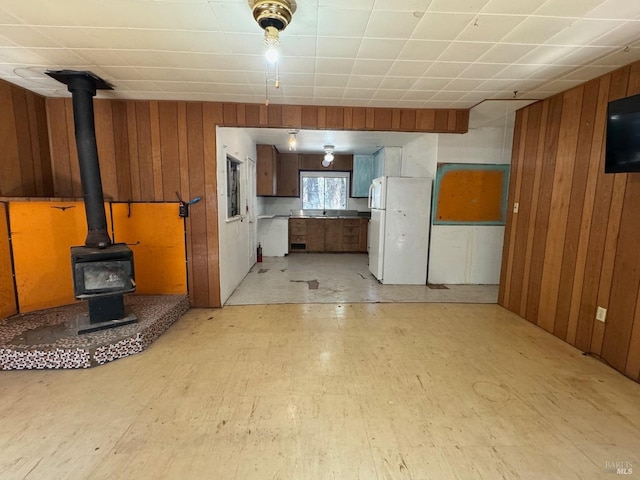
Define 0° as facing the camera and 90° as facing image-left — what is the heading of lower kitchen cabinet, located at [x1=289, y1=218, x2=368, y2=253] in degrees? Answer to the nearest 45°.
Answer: approximately 0°

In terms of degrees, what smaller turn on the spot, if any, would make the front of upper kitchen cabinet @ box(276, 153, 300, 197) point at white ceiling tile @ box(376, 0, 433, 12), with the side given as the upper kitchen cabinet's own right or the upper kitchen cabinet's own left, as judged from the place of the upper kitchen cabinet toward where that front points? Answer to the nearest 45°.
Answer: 0° — it already faces it

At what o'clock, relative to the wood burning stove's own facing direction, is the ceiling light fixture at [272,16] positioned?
The ceiling light fixture is roughly at 11 o'clock from the wood burning stove.

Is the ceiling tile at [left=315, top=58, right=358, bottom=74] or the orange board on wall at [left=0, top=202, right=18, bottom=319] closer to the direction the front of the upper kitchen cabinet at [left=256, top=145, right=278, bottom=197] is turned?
the ceiling tile
